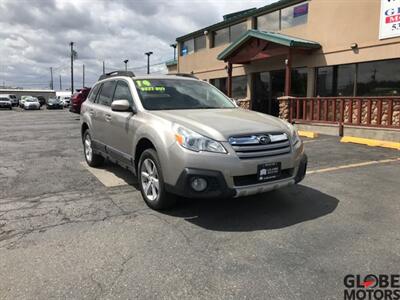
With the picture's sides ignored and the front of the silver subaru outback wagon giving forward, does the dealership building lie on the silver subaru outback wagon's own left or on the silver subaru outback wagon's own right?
on the silver subaru outback wagon's own left

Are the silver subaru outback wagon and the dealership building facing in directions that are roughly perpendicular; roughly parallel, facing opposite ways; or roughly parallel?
roughly perpendicular

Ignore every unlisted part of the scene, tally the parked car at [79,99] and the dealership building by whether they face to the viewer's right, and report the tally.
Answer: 0

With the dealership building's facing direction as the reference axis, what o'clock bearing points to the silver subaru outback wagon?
The silver subaru outback wagon is roughly at 11 o'clock from the dealership building.

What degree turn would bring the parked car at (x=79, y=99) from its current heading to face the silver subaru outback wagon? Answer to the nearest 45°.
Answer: approximately 45° to its left

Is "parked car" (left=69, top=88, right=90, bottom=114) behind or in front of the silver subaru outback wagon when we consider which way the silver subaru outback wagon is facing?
behind
